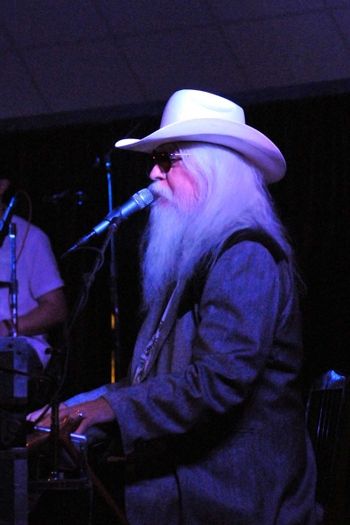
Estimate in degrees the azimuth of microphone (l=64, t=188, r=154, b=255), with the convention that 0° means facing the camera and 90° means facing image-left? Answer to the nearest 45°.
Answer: approximately 270°

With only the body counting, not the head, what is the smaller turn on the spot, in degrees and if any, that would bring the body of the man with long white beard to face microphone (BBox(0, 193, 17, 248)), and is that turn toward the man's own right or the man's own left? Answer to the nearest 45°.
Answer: approximately 45° to the man's own right

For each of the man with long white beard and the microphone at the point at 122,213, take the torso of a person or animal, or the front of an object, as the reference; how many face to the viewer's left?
1

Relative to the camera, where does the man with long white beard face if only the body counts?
to the viewer's left

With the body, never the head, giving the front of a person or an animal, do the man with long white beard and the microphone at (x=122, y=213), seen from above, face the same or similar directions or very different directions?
very different directions

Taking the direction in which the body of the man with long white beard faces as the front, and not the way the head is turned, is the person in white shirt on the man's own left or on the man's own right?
on the man's own right

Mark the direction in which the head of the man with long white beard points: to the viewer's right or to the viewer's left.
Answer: to the viewer's left

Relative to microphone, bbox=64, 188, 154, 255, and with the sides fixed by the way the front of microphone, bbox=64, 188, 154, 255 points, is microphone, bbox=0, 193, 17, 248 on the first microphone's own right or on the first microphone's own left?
on the first microphone's own left
